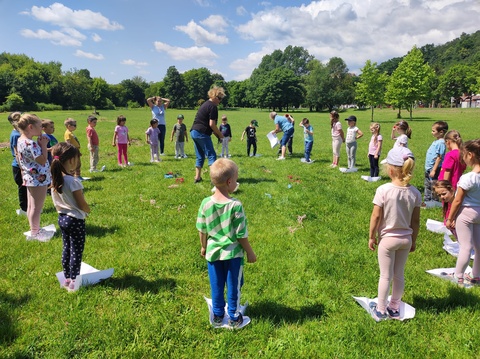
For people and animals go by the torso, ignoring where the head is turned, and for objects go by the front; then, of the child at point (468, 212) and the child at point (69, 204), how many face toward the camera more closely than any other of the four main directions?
0

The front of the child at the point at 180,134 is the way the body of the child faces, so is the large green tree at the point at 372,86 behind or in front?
behind

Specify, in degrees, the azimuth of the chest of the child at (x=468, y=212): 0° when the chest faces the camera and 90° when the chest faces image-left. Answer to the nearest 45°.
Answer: approximately 135°

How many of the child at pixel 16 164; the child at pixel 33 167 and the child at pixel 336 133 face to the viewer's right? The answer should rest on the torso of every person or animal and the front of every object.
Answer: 2

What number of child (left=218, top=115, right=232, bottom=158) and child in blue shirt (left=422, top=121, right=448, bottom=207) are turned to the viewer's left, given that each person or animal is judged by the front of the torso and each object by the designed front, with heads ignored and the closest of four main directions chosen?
1

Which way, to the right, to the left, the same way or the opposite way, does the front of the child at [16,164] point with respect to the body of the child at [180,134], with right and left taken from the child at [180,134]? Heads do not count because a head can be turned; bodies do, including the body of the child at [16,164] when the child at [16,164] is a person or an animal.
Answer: to the left

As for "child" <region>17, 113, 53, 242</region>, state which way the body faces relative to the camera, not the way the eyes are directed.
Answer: to the viewer's right

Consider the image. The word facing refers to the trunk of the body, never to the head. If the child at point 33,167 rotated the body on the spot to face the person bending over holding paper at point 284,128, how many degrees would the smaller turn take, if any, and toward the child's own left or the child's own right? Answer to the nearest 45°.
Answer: approximately 45° to the child's own left

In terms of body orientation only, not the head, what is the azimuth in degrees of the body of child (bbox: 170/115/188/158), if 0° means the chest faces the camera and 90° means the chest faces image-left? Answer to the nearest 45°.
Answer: approximately 0°

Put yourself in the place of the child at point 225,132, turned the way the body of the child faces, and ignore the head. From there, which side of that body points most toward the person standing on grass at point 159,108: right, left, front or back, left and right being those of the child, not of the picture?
right

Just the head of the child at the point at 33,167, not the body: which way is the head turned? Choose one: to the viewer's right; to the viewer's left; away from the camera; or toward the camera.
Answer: to the viewer's right

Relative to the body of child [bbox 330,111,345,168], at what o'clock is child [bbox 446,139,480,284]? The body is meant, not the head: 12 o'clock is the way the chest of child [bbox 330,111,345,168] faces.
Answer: child [bbox 446,139,480,284] is roughly at 10 o'clock from child [bbox 330,111,345,168].

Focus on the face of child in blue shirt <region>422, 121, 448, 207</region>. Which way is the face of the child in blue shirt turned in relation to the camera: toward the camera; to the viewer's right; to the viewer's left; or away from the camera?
to the viewer's left
